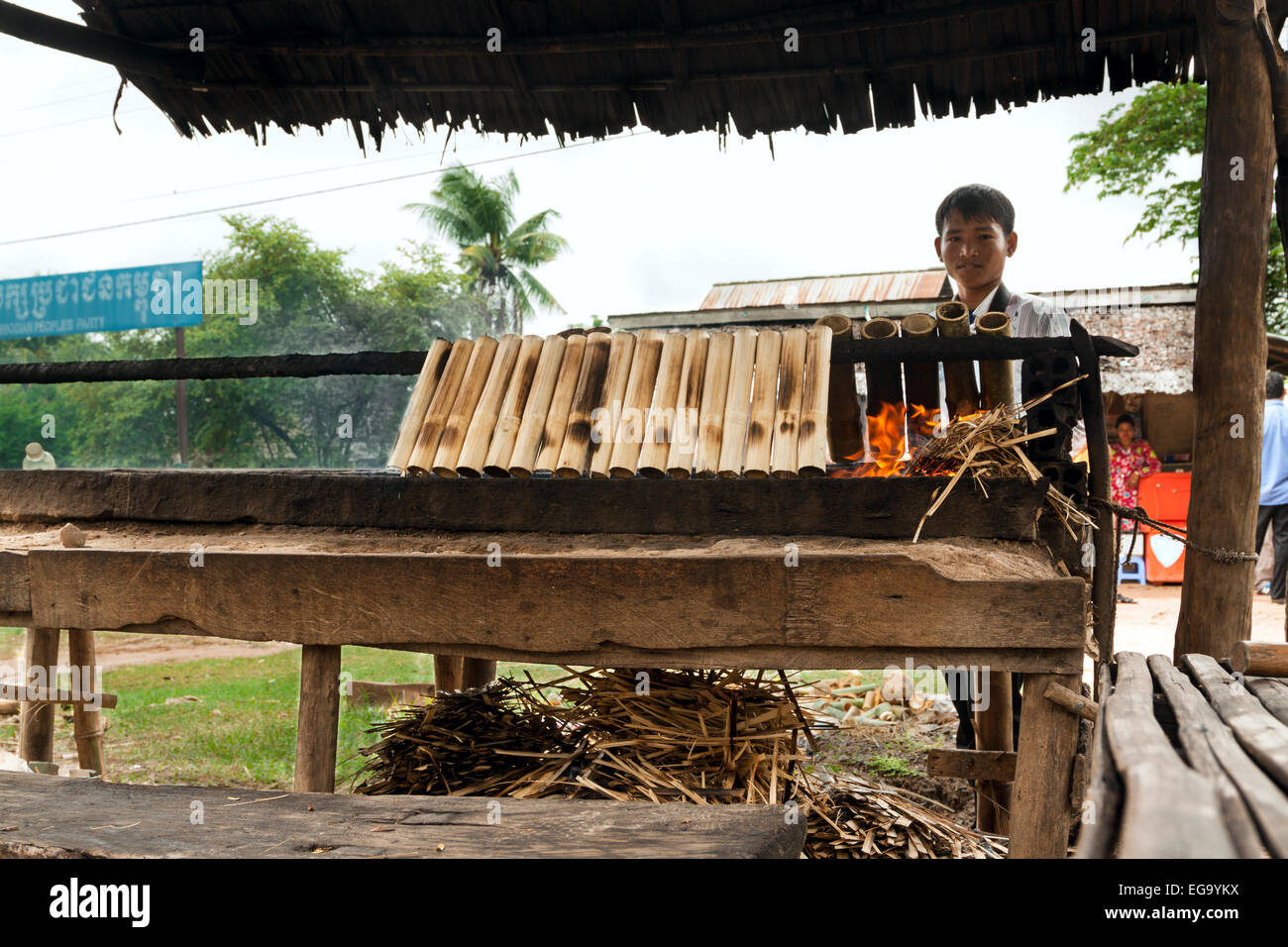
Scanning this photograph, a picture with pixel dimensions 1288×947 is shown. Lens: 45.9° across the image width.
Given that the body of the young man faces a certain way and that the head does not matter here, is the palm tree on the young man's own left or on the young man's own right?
on the young man's own right

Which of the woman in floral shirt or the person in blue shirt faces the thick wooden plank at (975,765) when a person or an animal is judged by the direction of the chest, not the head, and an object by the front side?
the woman in floral shirt

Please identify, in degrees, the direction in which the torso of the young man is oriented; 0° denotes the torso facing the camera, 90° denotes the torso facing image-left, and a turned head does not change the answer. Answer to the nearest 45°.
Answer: approximately 45°

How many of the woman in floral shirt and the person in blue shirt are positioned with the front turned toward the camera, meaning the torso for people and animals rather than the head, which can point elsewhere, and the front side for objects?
1

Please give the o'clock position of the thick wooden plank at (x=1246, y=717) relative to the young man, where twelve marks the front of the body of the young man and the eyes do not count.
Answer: The thick wooden plank is roughly at 10 o'clock from the young man.

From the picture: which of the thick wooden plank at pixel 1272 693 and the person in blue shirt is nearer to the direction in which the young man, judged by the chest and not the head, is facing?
the thick wooden plank
